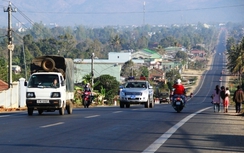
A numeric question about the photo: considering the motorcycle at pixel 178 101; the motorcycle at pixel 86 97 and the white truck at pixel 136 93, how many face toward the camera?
2

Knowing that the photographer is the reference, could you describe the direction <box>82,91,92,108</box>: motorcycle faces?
facing the viewer

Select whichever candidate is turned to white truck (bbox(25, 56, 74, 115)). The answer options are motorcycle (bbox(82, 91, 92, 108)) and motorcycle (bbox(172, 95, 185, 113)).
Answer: motorcycle (bbox(82, 91, 92, 108))

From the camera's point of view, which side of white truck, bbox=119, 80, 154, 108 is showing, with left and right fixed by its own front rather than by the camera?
front

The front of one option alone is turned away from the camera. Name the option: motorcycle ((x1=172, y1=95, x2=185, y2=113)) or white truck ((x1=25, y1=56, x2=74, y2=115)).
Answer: the motorcycle

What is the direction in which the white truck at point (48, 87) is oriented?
toward the camera

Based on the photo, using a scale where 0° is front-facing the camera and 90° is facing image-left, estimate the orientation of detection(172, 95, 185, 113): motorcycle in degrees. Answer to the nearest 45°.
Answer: approximately 180°

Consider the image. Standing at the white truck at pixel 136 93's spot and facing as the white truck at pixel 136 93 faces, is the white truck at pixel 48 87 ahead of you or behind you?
ahead
